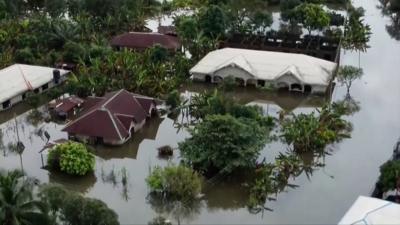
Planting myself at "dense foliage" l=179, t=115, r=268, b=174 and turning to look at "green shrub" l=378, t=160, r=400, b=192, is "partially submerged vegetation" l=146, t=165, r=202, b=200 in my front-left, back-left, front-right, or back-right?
back-right

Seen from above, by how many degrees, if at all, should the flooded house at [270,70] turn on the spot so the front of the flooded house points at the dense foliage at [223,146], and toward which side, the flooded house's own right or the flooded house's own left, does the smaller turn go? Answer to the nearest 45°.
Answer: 0° — it already faces it

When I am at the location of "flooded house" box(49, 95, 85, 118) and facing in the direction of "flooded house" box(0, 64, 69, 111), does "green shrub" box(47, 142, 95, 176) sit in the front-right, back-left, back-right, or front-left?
back-left

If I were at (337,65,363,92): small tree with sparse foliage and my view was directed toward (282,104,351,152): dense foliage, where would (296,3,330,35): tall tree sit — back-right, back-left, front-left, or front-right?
back-right

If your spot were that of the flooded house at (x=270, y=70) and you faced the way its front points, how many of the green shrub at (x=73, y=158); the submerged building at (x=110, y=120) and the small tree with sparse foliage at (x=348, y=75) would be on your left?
1

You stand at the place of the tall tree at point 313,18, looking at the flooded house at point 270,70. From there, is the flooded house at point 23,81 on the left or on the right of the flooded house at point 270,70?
right

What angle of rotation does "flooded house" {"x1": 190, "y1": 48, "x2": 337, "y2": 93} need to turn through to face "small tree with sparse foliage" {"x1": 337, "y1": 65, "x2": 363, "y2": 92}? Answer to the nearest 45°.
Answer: approximately 90° to its left

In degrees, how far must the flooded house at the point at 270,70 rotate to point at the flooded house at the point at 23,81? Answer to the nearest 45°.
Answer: approximately 90° to its right

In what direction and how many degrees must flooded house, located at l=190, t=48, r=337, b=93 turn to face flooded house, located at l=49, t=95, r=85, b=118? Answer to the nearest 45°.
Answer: approximately 45° to its right

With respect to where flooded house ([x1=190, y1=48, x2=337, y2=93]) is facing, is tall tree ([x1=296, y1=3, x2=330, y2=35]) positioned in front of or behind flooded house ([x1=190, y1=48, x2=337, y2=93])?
behind

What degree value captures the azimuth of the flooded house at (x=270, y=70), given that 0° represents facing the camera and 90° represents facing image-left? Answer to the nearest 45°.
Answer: approximately 0°
